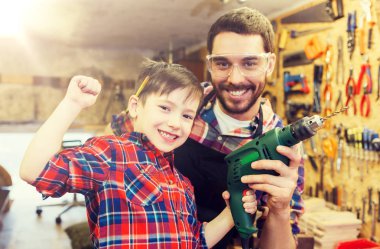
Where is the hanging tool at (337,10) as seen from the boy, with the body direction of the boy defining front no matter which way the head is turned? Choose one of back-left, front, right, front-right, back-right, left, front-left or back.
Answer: left

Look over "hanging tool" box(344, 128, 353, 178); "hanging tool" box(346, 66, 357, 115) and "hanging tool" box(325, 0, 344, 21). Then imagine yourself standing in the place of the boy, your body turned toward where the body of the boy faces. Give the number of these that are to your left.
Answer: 3

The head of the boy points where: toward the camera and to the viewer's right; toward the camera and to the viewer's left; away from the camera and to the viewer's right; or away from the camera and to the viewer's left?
toward the camera and to the viewer's right

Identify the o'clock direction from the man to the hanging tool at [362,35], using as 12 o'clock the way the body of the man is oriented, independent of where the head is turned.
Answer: The hanging tool is roughly at 7 o'clock from the man.

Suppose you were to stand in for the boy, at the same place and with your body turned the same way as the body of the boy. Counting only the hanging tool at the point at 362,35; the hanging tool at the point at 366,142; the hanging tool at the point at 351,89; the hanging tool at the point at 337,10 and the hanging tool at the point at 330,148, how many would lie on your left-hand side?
5

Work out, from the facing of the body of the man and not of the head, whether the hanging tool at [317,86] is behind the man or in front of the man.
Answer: behind

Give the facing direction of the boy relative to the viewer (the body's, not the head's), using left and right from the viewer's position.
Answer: facing the viewer and to the right of the viewer

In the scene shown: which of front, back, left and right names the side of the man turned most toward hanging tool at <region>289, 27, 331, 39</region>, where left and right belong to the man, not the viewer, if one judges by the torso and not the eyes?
back

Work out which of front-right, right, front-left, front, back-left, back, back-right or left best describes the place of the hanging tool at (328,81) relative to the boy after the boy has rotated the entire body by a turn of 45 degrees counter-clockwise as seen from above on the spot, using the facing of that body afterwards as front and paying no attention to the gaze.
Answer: front-left

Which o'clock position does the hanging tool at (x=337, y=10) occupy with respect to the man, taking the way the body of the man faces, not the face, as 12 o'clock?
The hanging tool is roughly at 7 o'clock from the man.

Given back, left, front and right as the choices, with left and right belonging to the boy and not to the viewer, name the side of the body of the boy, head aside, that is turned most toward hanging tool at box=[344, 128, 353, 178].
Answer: left

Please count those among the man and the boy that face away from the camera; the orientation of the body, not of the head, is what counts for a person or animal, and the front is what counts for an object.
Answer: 0

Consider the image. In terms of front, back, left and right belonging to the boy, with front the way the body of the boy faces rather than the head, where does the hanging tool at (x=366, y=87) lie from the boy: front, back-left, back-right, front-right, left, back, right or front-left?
left

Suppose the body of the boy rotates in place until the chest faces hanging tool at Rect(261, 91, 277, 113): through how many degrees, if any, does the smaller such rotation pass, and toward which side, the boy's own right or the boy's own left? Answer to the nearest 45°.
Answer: approximately 90° to the boy's own left

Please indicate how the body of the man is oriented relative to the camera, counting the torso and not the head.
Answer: toward the camera
